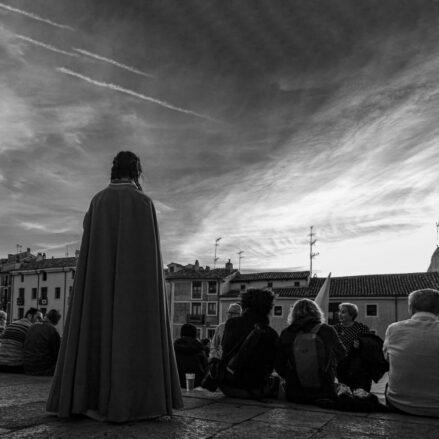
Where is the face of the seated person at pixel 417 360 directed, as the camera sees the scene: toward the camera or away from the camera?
away from the camera

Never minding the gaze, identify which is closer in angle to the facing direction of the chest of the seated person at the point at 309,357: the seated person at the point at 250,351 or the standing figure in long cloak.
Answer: the seated person

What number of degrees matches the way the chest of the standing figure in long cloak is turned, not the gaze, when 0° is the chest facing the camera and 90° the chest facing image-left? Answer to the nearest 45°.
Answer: approximately 180°

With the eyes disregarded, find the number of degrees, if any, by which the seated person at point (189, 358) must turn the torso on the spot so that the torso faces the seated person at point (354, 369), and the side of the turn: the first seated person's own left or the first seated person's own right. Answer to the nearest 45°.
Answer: approximately 135° to the first seated person's own right

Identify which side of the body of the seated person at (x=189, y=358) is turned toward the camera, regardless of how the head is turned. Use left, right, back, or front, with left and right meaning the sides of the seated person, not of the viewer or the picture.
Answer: back

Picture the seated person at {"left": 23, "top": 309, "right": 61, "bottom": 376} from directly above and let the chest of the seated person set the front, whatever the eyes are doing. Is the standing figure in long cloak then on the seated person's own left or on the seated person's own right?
on the seated person's own right

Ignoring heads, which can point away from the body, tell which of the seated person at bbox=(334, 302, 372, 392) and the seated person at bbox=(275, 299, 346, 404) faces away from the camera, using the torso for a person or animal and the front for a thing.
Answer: the seated person at bbox=(275, 299, 346, 404)

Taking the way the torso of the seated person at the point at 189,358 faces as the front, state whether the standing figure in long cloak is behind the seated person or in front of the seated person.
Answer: behind

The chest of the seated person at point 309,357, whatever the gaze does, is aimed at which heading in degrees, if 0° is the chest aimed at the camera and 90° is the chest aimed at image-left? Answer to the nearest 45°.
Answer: approximately 180°

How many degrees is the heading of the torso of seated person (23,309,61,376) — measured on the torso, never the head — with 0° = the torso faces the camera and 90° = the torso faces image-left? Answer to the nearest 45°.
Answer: approximately 225°

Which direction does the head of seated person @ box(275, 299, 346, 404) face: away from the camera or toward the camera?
away from the camera

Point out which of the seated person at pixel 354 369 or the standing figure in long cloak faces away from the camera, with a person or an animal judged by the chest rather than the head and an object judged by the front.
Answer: the standing figure in long cloak

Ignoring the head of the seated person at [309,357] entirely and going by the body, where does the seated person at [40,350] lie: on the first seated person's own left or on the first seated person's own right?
on the first seated person's own left

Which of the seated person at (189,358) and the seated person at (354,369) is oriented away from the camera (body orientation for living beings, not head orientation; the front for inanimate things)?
the seated person at (189,358)

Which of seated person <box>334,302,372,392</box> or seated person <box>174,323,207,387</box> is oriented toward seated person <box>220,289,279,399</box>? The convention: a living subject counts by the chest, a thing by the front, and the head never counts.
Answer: seated person <box>334,302,372,392</box>

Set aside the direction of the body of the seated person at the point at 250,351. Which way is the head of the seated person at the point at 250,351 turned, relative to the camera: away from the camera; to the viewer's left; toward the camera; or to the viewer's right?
away from the camera

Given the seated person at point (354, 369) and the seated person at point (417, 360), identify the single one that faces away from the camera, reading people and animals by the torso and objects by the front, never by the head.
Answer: the seated person at point (417, 360)
